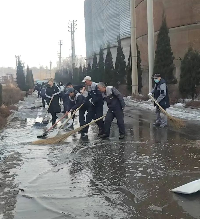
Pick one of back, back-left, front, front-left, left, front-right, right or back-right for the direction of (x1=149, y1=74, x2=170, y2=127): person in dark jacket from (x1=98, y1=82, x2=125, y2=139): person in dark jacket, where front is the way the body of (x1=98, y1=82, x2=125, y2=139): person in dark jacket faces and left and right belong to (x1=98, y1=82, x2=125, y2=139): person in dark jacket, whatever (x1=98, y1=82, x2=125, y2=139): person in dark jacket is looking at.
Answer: back

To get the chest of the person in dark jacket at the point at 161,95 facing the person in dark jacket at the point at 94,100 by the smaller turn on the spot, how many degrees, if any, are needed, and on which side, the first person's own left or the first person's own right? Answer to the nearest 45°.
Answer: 0° — they already face them

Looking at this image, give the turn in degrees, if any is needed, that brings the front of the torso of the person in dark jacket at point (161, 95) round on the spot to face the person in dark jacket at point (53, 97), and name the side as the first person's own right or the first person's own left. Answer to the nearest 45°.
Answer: approximately 45° to the first person's own right

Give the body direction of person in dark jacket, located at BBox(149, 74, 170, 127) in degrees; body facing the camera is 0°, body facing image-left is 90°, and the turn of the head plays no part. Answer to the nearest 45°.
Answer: approximately 45°

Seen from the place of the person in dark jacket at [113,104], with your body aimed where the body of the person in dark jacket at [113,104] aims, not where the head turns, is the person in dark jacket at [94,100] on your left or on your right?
on your right
